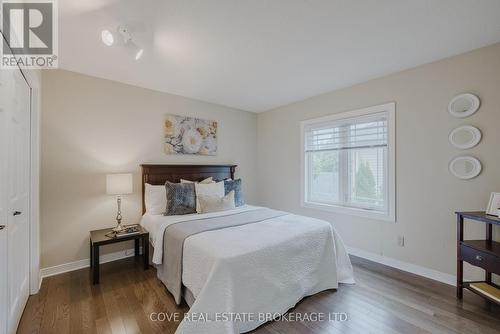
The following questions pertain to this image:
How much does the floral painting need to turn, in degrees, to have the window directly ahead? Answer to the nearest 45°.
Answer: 0° — it already faces it

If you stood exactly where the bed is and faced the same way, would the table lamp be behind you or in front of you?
behind

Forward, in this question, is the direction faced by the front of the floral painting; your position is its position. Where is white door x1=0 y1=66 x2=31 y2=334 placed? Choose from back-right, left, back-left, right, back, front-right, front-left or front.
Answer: right

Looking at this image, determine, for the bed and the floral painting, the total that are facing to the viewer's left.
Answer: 0

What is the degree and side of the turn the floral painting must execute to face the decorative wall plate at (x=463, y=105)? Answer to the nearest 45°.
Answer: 0° — it already faces it

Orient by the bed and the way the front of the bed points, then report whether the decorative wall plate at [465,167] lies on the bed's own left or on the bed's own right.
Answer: on the bed's own left

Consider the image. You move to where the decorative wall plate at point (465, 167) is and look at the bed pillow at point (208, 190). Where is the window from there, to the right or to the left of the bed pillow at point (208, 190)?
right

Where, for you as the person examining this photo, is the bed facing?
facing the viewer and to the right of the viewer

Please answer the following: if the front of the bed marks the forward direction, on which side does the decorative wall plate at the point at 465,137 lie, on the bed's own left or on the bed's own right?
on the bed's own left

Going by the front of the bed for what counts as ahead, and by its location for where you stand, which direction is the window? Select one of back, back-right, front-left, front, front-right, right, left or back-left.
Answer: left

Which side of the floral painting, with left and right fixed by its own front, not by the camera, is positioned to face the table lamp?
right

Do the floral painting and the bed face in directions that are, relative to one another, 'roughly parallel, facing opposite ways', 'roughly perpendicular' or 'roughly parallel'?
roughly parallel

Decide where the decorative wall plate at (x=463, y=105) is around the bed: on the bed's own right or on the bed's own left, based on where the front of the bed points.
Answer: on the bed's own left
